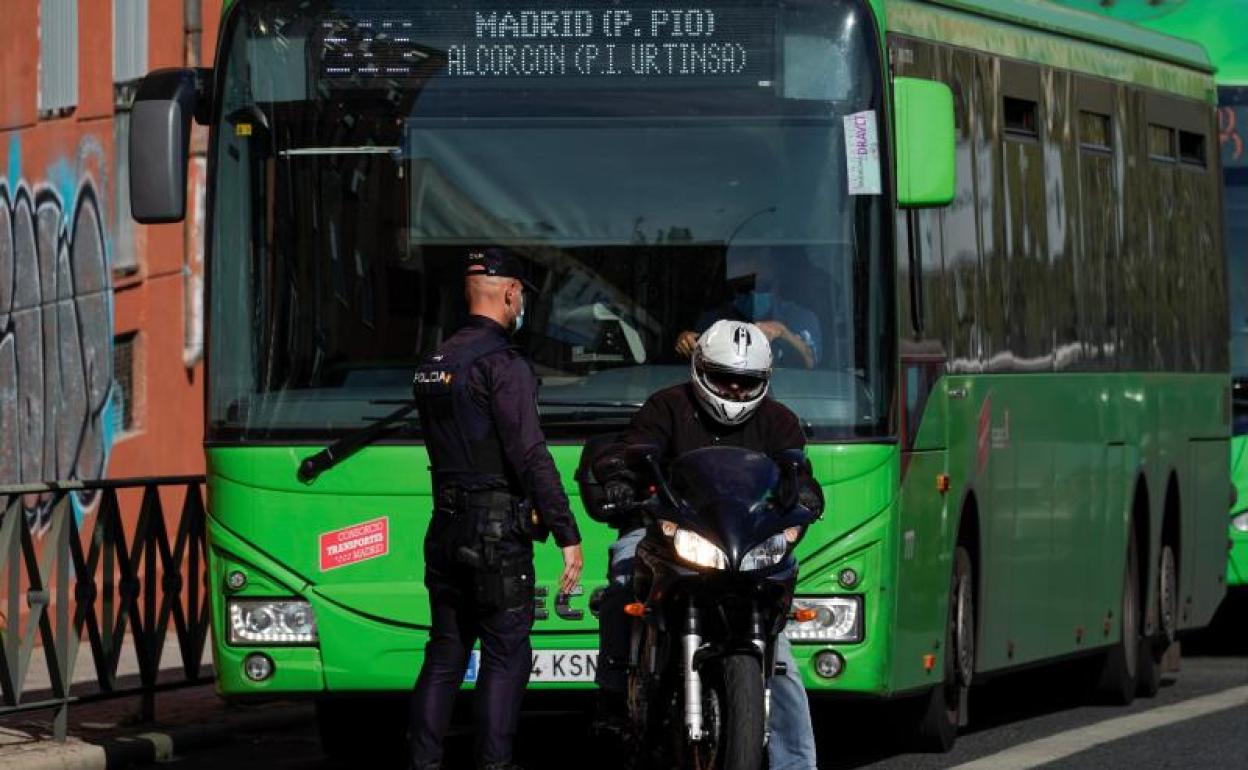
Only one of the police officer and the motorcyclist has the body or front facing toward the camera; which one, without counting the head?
the motorcyclist

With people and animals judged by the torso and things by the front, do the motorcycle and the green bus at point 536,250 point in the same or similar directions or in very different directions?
same or similar directions

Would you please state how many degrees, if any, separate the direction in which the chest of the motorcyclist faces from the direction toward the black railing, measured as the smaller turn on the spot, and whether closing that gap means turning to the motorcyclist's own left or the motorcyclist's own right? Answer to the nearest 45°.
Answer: approximately 135° to the motorcyclist's own right

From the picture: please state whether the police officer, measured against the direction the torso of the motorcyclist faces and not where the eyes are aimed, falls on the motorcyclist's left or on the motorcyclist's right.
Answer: on the motorcyclist's right

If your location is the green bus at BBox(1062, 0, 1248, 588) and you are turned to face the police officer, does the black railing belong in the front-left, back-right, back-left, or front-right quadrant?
front-right

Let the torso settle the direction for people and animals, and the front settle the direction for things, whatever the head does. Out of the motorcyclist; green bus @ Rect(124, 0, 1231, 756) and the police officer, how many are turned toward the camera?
2

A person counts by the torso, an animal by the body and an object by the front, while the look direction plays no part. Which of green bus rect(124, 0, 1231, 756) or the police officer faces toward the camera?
the green bus

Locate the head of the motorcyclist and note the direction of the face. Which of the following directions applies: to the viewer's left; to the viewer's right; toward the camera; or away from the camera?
toward the camera

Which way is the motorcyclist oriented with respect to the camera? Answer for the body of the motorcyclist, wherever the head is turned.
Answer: toward the camera

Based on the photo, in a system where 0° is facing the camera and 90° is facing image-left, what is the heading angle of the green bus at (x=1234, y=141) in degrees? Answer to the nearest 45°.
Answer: approximately 0°
